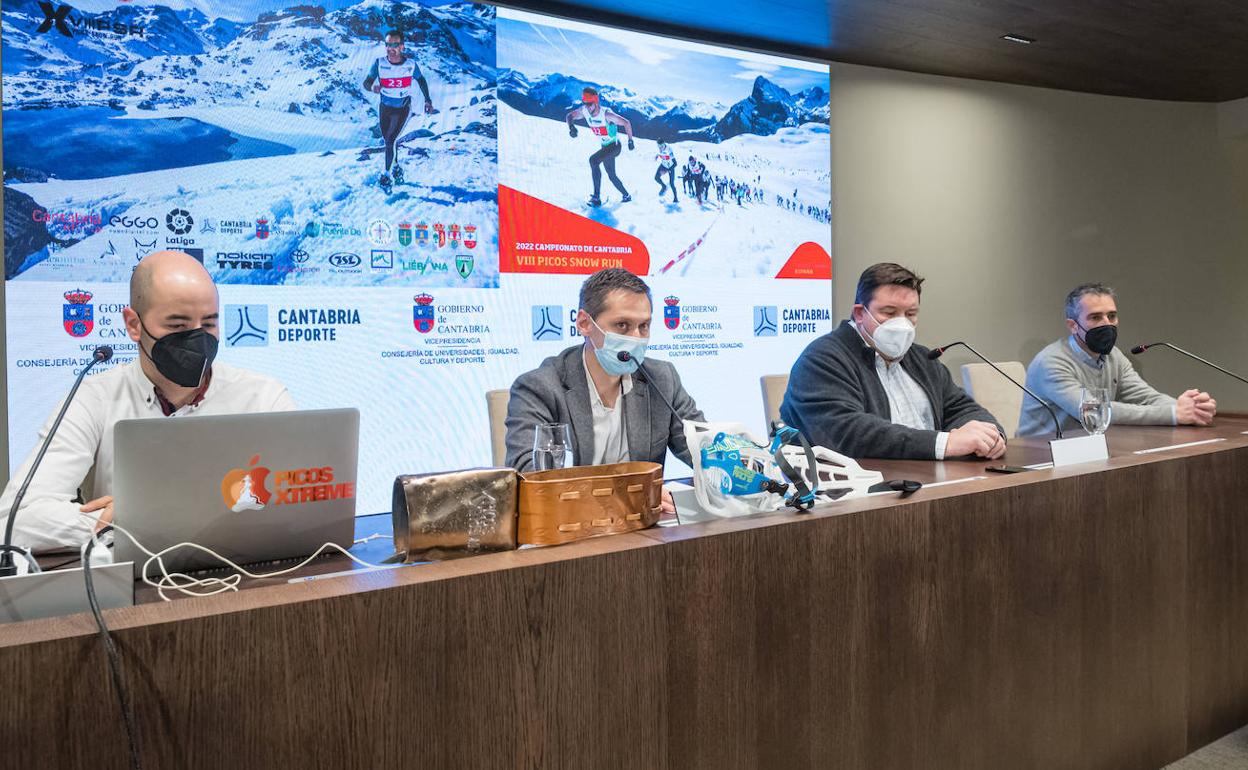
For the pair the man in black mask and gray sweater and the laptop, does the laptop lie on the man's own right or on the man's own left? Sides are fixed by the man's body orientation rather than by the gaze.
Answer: on the man's own right

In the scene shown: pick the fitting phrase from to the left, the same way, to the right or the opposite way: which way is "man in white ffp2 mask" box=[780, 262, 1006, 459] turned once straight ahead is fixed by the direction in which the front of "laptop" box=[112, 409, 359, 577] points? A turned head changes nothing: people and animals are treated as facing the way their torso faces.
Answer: the opposite way

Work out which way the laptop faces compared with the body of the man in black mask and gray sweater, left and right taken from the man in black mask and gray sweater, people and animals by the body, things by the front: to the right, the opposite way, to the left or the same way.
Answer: the opposite way

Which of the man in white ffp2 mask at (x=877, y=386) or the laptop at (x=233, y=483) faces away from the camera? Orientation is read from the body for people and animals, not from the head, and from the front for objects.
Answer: the laptop

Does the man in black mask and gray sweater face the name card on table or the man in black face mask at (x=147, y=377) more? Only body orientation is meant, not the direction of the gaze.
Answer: the name card on table

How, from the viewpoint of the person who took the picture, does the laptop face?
facing away from the viewer

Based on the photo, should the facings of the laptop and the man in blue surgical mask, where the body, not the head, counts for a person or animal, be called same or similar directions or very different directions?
very different directions

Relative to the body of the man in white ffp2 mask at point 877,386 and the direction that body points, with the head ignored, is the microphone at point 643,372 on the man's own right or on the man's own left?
on the man's own right

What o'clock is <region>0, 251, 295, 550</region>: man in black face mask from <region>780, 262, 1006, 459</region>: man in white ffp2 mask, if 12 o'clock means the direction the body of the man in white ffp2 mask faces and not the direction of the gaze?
The man in black face mask is roughly at 3 o'clock from the man in white ffp2 mask.

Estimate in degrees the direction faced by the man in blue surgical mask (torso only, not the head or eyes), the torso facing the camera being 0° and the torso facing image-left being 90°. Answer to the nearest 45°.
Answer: approximately 315°
